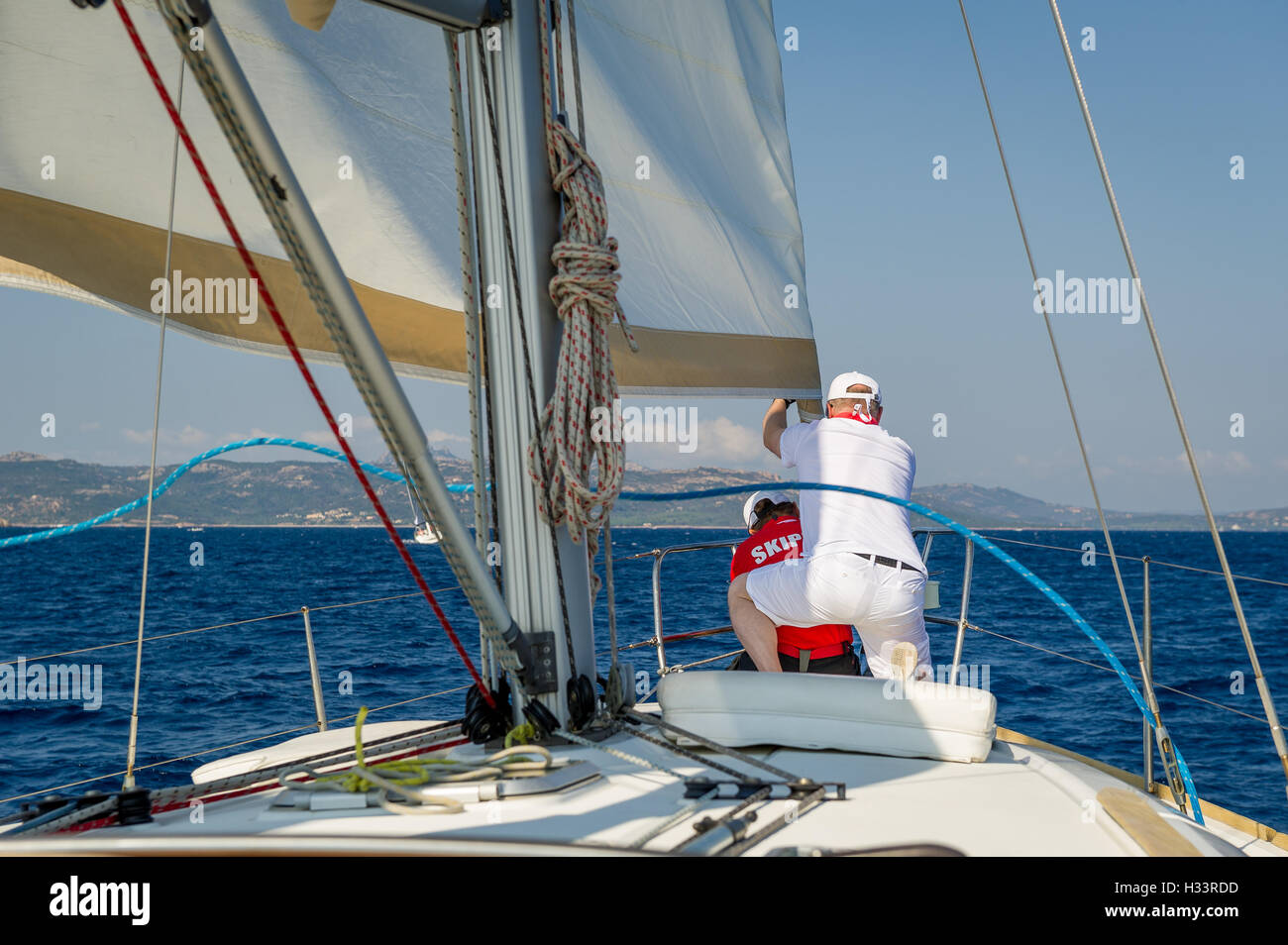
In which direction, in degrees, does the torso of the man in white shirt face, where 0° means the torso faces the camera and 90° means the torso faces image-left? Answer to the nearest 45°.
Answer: approximately 180°

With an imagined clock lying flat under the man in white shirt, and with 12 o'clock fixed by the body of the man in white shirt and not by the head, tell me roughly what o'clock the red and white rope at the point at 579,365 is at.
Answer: The red and white rope is roughly at 7 o'clock from the man in white shirt.

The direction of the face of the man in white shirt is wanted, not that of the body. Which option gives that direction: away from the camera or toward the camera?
away from the camera

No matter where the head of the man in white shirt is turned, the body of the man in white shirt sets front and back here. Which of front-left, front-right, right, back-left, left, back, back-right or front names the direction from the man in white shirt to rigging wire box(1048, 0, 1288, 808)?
back-right

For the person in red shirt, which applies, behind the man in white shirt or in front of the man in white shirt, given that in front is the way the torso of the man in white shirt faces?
in front
